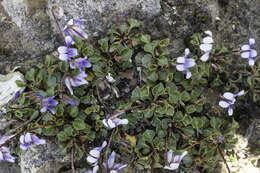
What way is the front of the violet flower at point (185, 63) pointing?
toward the camera

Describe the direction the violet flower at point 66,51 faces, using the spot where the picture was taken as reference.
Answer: facing the viewer

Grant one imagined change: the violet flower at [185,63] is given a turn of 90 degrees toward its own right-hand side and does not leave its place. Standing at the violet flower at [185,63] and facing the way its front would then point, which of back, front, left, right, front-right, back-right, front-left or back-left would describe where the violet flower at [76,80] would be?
front

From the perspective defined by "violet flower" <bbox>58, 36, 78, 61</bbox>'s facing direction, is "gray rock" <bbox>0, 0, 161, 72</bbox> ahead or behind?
behind

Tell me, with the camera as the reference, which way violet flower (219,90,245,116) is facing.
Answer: facing the viewer and to the left of the viewer

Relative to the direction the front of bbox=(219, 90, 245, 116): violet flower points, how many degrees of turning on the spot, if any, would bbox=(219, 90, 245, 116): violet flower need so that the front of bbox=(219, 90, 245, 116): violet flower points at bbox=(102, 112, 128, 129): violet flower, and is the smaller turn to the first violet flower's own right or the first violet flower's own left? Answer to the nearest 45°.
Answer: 0° — it already faces it
